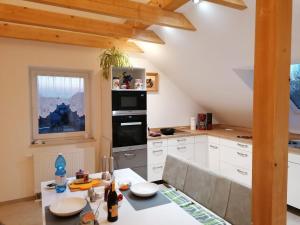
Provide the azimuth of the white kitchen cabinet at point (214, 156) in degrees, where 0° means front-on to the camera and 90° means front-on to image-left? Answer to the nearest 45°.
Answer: approximately 45°

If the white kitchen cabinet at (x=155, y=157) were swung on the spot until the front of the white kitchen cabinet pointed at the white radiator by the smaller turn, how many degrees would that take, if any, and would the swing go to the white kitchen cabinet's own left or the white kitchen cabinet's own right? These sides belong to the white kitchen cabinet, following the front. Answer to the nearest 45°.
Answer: approximately 90° to the white kitchen cabinet's own right

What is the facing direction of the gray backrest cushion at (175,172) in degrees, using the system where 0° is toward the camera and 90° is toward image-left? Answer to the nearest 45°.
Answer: approximately 45°

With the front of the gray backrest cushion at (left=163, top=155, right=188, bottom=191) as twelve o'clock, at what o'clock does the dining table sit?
The dining table is roughly at 11 o'clock from the gray backrest cushion.

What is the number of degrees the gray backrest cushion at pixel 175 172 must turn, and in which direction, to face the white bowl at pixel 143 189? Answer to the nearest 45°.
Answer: approximately 45° to its left

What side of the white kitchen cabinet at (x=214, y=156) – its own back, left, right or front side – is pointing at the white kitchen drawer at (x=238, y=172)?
left

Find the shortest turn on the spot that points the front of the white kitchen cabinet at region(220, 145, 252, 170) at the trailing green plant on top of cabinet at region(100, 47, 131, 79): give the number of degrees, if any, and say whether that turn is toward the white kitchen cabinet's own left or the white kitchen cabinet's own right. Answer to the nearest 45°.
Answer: approximately 45° to the white kitchen cabinet's own right

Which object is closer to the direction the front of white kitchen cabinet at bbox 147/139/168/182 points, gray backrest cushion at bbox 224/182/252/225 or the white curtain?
the gray backrest cushion

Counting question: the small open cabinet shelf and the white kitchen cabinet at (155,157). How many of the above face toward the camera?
2

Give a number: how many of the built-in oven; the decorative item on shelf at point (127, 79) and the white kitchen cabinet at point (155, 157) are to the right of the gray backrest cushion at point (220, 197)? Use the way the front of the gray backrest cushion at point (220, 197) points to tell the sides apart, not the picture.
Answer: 3

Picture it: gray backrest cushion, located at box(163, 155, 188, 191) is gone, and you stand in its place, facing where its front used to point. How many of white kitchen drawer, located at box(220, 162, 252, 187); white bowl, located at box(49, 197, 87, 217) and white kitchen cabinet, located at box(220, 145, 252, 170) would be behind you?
2

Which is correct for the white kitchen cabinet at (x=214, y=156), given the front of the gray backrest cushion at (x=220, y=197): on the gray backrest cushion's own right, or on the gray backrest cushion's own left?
on the gray backrest cushion's own right
